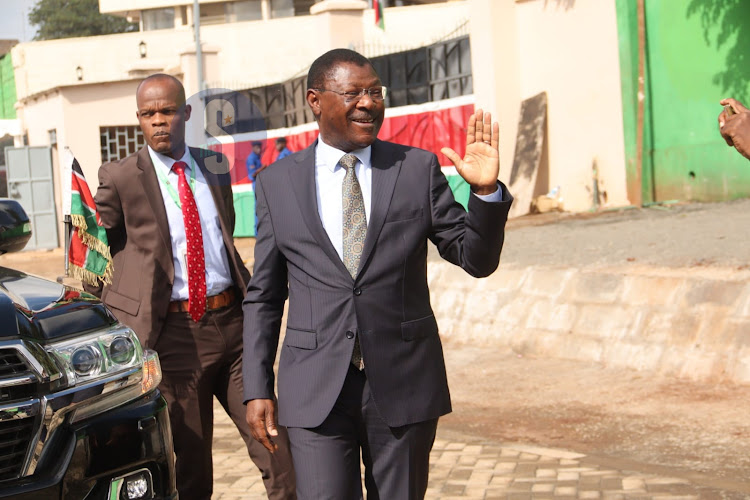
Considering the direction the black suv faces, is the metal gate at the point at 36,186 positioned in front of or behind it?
behind

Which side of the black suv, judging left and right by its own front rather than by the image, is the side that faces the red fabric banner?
left

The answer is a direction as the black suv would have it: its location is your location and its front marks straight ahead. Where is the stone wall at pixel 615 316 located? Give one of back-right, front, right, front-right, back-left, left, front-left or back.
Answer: left

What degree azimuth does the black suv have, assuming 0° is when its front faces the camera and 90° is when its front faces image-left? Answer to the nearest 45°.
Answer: approximately 315°

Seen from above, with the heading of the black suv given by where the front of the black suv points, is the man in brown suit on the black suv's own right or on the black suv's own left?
on the black suv's own left
